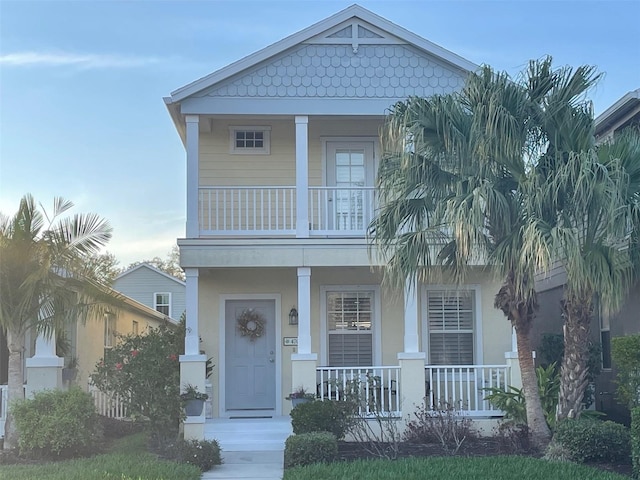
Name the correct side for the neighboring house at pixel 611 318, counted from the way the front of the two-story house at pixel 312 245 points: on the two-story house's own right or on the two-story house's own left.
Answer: on the two-story house's own left

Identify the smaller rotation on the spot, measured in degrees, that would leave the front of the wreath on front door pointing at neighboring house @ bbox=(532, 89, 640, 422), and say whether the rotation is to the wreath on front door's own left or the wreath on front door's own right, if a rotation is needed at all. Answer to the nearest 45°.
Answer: approximately 90° to the wreath on front door's own left

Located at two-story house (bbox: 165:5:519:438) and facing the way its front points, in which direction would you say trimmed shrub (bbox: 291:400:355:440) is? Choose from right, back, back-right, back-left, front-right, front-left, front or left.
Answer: front

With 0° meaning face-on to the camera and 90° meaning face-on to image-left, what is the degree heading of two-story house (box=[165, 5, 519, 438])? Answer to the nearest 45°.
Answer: approximately 0°

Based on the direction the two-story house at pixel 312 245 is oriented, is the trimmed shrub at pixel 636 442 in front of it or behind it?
in front

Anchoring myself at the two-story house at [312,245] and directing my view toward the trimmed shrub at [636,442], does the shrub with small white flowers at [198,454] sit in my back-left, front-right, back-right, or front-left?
front-right

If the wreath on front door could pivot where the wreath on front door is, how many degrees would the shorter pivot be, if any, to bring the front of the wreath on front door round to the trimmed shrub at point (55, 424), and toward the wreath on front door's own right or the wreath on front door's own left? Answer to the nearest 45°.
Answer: approximately 45° to the wreath on front door's own right

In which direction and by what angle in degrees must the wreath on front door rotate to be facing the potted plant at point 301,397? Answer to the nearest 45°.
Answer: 0° — it already faces it

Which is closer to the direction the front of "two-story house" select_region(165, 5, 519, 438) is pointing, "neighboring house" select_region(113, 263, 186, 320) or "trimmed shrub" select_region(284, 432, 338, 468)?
the trimmed shrub

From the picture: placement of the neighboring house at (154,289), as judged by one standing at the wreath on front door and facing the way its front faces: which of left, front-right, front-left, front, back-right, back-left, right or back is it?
back

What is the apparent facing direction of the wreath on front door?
toward the camera
